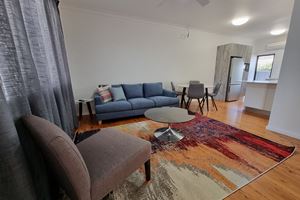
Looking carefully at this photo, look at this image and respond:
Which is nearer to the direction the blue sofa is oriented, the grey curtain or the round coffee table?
the round coffee table

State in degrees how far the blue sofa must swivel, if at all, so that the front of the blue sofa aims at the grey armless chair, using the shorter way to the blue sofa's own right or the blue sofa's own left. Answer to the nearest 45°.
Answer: approximately 45° to the blue sofa's own right

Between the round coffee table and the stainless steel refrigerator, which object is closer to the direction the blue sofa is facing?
the round coffee table

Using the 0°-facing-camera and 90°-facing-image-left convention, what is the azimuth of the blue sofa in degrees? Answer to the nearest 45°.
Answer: approximately 315°

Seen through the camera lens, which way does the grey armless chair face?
facing away from the viewer and to the right of the viewer
